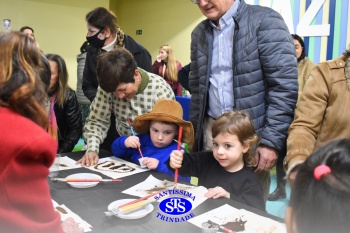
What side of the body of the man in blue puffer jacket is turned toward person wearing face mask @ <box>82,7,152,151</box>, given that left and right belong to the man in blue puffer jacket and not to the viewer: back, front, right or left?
right

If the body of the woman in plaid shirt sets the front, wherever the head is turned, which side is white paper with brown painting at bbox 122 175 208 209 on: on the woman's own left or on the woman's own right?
on the woman's own left

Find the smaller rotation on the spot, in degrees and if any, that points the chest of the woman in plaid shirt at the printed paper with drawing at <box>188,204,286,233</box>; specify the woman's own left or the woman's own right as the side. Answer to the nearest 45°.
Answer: approximately 45° to the woman's own left

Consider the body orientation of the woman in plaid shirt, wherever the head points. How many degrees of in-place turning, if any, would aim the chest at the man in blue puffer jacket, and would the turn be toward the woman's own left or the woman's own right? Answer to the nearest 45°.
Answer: approximately 90° to the woman's own left

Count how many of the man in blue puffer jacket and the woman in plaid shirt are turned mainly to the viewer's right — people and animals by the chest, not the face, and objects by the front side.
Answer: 0

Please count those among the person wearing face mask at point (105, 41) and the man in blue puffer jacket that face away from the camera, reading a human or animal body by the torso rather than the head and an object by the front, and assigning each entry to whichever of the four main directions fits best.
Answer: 0

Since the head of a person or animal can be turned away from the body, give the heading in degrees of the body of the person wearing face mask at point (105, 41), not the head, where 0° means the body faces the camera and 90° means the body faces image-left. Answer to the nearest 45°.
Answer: approximately 45°

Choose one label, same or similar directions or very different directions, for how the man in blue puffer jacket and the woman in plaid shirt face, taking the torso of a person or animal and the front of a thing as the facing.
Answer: same or similar directions

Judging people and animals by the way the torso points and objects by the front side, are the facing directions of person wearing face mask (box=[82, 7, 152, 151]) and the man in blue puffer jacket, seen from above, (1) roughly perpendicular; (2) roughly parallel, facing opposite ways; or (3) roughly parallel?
roughly parallel

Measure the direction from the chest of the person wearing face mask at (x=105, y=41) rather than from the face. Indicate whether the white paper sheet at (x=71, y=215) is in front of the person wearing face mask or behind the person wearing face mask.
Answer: in front

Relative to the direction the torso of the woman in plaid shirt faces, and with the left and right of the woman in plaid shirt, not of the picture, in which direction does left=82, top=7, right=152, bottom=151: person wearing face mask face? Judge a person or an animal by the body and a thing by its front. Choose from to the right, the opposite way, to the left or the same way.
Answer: the same way

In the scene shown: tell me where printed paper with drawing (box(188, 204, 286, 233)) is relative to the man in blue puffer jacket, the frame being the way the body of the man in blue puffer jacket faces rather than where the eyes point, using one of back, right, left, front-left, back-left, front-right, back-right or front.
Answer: front-left

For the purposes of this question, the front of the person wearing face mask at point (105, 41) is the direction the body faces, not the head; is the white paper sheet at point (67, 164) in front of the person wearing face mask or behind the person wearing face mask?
in front

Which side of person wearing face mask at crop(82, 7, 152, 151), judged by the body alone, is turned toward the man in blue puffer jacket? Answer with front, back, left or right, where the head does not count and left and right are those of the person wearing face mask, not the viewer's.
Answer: left
